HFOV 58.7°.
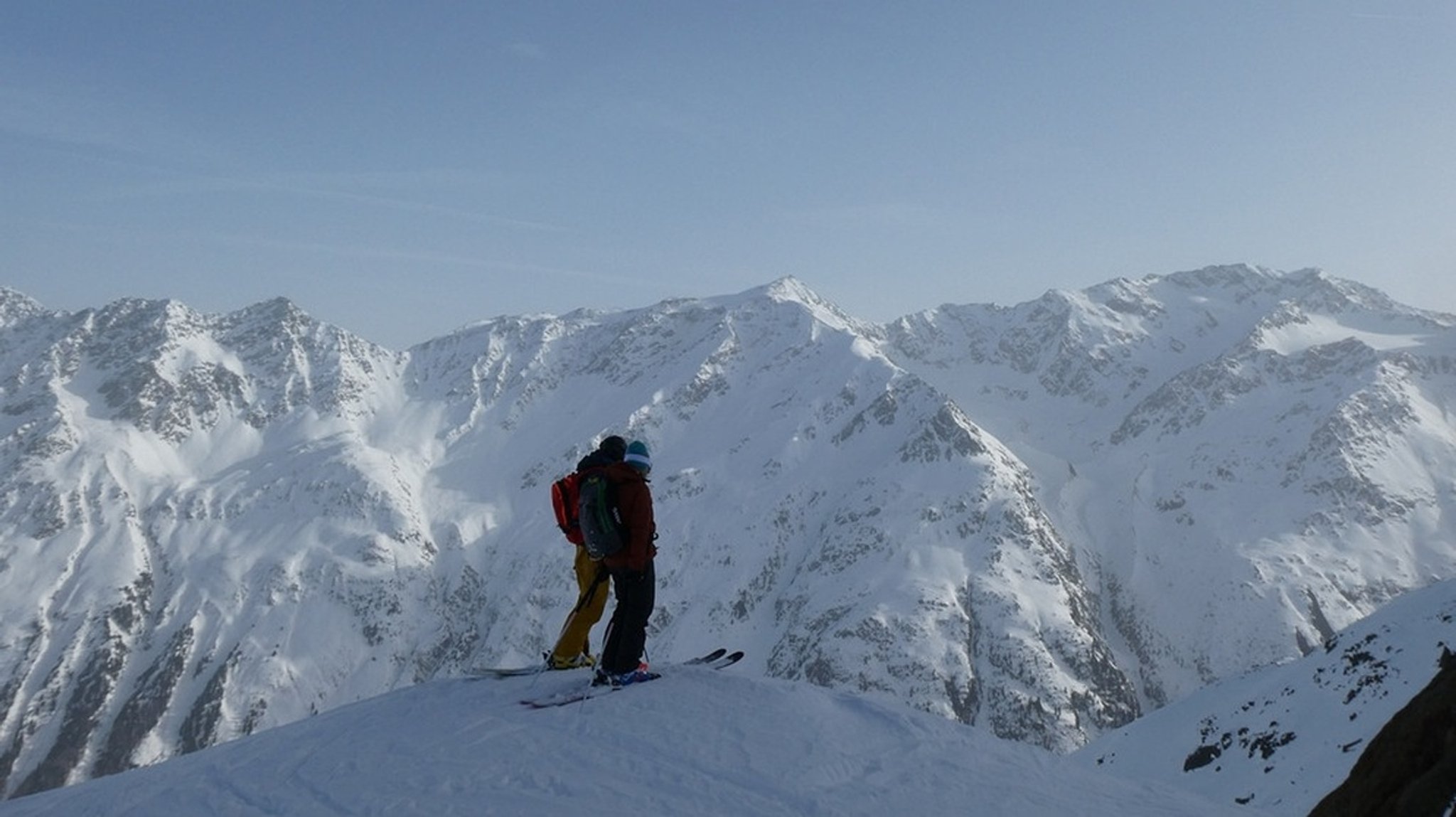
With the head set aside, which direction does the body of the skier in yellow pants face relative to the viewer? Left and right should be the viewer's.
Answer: facing to the right of the viewer
